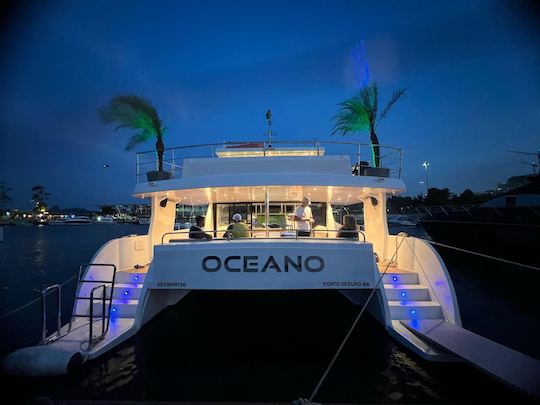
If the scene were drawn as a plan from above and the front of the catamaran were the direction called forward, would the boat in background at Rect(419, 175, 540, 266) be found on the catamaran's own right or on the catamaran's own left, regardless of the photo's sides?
on the catamaran's own right

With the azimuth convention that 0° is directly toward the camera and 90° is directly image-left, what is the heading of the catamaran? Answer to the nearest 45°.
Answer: approximately 180°
